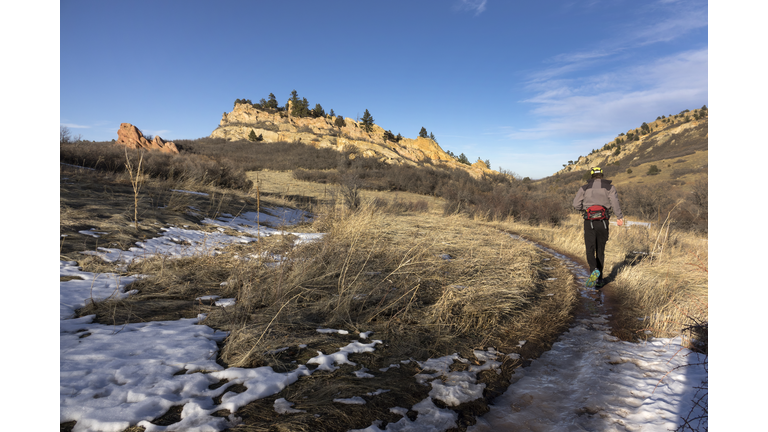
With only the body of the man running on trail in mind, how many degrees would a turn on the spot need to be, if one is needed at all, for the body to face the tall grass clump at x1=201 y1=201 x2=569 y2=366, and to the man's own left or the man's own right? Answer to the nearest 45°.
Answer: approximately 135° to the man's own left

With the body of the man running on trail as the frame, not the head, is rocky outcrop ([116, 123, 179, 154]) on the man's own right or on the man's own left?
on the man's own left

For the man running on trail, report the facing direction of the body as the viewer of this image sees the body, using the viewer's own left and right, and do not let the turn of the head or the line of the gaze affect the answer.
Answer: facing away from the viewer

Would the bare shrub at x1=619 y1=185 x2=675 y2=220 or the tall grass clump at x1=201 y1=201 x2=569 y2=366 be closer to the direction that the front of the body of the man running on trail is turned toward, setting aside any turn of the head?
the bare shrub

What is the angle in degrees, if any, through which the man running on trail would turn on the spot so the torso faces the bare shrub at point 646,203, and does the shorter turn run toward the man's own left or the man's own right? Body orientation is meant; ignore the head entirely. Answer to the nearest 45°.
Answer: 0° — they already face it

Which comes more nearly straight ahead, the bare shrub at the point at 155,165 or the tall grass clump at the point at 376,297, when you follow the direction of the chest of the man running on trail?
the bare shrub

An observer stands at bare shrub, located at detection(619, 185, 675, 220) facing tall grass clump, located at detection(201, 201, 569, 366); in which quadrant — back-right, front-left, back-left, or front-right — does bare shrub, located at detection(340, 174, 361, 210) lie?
front-right

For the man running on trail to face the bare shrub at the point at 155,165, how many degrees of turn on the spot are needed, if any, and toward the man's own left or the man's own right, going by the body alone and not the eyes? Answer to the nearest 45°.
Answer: approximately 90° to the man's own left
